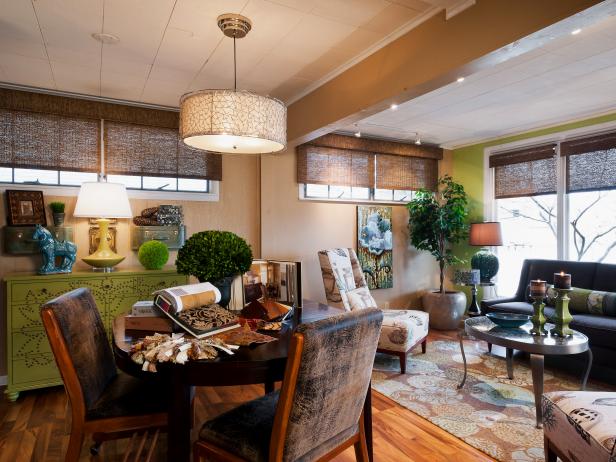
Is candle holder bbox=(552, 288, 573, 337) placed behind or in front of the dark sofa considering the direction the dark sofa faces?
in front

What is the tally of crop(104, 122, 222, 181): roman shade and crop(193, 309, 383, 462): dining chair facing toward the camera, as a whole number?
1

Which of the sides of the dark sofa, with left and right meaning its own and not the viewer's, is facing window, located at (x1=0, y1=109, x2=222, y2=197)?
front

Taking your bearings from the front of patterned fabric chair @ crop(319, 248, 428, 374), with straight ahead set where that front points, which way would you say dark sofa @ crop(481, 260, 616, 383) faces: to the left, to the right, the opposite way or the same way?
to the right

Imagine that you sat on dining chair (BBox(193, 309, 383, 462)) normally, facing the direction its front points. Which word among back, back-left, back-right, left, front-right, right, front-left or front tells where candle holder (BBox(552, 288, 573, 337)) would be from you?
right

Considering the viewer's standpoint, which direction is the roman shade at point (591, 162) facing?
facing the viewer and to the left of the viewer

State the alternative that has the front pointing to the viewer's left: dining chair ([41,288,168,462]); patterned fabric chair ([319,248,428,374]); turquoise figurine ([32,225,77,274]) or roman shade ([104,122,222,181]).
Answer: the turquoise figurine

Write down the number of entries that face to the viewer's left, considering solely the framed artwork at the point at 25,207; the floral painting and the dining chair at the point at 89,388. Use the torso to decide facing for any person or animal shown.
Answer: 0

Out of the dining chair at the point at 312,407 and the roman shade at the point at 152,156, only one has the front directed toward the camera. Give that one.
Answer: the roman shade

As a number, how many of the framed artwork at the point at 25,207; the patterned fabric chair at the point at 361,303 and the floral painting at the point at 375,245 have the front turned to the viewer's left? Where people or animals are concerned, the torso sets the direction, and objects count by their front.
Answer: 0

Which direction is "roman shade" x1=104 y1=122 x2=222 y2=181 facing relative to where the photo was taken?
toward the camera

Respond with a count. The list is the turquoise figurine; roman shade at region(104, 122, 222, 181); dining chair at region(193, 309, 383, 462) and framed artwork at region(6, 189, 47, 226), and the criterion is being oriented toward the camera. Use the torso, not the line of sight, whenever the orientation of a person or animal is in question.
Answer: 2

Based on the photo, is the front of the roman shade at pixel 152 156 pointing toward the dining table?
yes

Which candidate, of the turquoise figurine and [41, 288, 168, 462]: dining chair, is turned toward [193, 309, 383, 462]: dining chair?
[41, 288, 168, 462]: dining chair

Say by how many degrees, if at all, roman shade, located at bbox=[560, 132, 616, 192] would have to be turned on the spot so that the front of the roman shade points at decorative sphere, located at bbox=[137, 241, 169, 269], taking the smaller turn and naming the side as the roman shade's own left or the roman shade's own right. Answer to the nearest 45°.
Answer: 0° — it already faces it

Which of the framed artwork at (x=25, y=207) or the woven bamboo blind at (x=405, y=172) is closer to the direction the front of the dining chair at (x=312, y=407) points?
the framed artwork

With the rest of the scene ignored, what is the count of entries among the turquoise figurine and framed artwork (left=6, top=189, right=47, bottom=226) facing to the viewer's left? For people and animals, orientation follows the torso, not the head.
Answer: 1

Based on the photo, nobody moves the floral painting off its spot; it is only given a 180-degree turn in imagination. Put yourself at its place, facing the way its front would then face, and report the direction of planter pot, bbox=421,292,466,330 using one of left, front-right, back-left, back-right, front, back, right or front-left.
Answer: back-right

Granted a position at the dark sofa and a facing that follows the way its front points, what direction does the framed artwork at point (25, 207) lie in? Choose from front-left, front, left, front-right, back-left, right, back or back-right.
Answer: front

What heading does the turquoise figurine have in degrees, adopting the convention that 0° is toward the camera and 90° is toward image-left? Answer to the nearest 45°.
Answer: approximately 90°

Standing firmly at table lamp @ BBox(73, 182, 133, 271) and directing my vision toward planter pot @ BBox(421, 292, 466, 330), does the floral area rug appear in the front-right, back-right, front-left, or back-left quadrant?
front-right
